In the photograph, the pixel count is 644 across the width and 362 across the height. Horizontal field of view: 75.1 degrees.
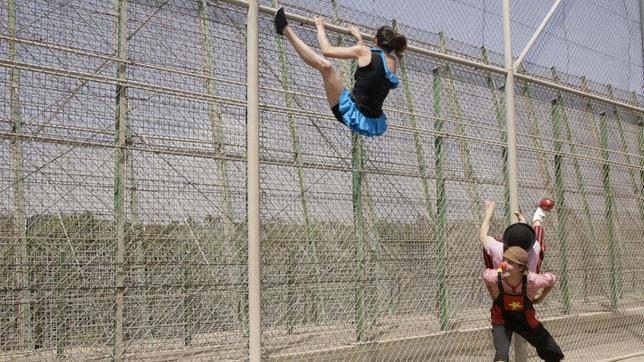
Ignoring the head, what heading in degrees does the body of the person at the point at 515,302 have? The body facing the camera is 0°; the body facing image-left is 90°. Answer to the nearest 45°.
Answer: approximately 0°

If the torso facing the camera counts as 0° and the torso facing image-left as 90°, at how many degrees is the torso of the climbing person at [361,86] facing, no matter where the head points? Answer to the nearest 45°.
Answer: approximately 135°

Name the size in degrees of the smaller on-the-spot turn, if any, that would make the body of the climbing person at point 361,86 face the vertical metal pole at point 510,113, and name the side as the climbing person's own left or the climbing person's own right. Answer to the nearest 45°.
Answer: approximately 90° to the climbing person's own right

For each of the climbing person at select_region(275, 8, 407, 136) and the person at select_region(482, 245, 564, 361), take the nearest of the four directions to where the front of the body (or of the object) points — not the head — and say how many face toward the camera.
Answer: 1
